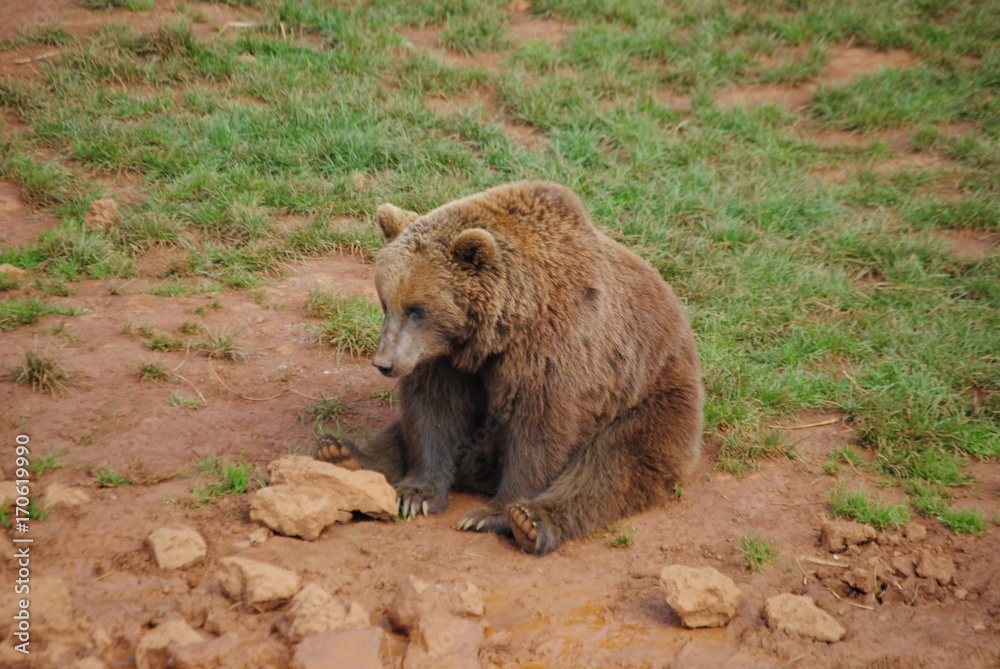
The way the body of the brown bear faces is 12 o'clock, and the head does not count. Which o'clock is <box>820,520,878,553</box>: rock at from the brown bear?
The rock is roughly at 8 o'clock from the brown bear.

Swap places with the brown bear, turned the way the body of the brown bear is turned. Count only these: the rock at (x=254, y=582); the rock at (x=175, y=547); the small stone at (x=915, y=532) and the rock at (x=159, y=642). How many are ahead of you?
3

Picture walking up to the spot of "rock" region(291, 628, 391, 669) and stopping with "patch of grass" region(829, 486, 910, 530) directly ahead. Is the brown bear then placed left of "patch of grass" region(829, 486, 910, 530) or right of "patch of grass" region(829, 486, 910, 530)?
left

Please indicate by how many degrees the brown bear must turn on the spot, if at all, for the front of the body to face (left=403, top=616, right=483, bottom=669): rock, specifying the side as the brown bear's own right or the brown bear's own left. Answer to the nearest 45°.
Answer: approximately 45° to the brown bear's own left

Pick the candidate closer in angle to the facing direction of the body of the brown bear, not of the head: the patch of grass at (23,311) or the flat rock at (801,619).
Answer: the patch of grass

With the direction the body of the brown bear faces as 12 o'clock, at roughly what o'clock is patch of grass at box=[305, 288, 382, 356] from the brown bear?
The patch of grass is roughly at 3 o'clock from the brown bear.

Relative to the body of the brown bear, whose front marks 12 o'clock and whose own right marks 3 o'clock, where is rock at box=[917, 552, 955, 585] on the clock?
The rock is roughly at 8 o'clock from the brown bear.

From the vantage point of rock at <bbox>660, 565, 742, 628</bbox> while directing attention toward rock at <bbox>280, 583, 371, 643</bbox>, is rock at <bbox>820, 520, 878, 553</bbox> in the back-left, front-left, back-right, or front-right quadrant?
back-right

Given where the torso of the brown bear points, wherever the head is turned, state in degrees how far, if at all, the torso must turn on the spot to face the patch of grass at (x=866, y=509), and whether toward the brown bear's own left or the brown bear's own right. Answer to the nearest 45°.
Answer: approximately 135° to the brown bear's own left

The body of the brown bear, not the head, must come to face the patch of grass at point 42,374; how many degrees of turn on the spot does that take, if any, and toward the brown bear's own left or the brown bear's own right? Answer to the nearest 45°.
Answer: approximately 45° to the brown bear's own right

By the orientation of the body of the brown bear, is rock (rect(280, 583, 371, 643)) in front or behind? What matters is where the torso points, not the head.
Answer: in front

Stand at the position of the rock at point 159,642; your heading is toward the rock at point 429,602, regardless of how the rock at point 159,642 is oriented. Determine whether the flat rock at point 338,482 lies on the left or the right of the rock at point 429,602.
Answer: left

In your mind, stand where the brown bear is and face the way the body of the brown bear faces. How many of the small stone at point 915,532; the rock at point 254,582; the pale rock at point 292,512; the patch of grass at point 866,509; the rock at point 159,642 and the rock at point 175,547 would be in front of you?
4

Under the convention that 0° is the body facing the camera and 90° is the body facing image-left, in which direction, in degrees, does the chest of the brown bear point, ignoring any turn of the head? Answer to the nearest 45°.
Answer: approximately 45°

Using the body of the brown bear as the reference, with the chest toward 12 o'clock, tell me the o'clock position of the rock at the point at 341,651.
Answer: The rock is roughly at 11 o'clock from the brown bear.

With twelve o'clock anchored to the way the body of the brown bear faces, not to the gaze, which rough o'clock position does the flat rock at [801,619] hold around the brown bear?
The flat rock is roughly at 9 o'clock from the brown bear.

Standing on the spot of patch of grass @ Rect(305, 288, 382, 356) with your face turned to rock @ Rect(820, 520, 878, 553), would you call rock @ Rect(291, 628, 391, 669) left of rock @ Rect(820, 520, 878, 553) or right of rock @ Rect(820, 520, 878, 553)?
right

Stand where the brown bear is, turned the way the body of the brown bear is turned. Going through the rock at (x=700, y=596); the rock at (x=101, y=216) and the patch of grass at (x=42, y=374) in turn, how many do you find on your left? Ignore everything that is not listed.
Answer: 1

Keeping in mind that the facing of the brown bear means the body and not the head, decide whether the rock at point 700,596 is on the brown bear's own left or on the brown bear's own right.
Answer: on the brown bear's own left
